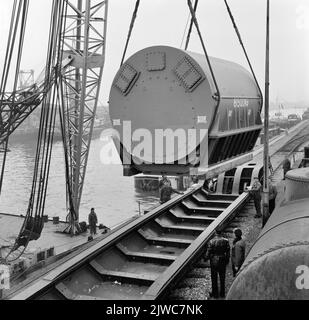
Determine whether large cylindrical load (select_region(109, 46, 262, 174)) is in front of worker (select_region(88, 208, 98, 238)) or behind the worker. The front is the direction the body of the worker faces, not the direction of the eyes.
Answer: behind
